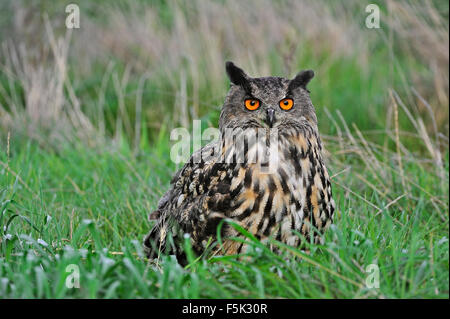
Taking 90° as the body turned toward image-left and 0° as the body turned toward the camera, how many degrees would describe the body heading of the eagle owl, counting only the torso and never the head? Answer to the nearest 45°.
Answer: approximately 315°
